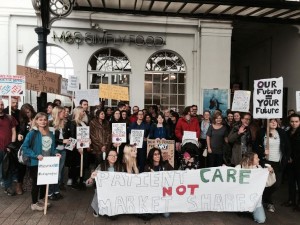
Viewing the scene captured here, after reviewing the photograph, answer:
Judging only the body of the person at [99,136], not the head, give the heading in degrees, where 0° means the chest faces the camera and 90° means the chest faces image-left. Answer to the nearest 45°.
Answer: approximately 315°

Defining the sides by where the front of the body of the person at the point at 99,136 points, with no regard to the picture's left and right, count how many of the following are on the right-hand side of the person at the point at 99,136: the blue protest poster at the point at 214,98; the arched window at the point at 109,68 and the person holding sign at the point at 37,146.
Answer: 1

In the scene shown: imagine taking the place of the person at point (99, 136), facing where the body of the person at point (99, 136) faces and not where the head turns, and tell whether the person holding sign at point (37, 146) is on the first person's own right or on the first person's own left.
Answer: on the first person's own right

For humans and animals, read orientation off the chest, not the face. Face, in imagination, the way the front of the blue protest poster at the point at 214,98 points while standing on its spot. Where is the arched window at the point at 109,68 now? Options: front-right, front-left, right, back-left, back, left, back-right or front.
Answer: right

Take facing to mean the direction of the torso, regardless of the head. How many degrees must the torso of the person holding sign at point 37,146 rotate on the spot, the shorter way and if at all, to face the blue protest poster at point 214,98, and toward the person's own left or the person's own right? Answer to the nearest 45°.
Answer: approximately 90° to the person's own left

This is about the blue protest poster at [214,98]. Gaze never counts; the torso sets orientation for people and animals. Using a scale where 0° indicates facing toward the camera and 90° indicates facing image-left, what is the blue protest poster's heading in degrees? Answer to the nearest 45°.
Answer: approximately 0°

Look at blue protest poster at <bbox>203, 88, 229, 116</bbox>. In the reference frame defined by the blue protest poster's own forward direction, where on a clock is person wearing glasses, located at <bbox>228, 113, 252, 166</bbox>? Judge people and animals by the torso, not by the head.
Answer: The person wearing glasses is roughly at 12 o'clock from the blue protest poster.
